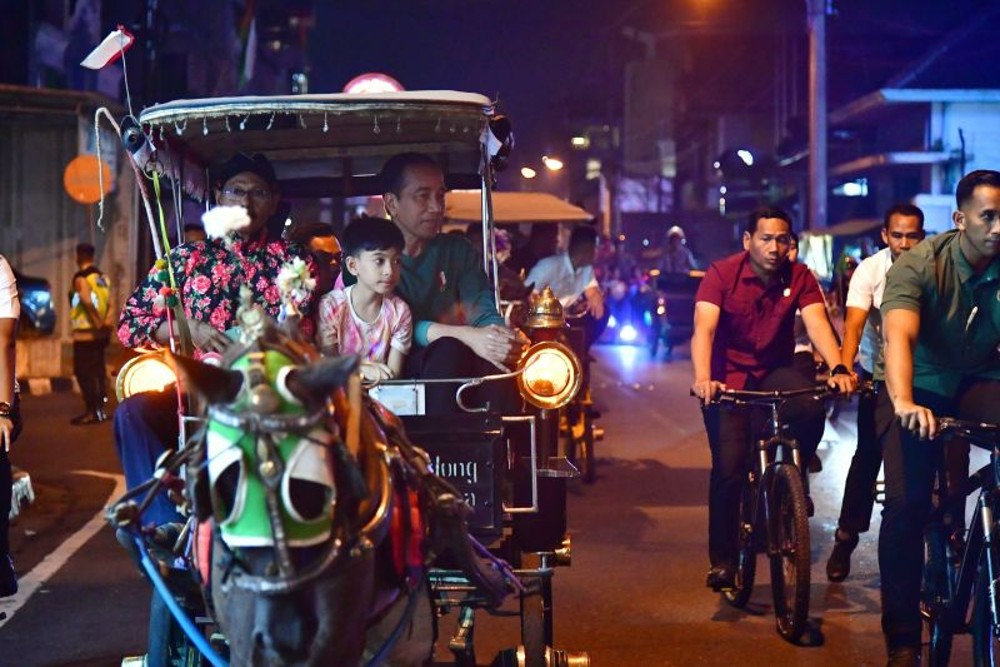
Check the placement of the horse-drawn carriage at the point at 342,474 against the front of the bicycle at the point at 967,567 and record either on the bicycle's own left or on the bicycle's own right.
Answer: on the bicycle's own right

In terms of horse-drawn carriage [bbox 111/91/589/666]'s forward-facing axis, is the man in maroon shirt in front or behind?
behind

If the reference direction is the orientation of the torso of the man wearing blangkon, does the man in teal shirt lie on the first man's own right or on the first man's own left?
on the first man's own left

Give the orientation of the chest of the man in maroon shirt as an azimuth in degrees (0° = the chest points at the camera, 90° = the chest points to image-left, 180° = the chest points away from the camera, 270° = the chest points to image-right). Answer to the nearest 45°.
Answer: approximately 0°

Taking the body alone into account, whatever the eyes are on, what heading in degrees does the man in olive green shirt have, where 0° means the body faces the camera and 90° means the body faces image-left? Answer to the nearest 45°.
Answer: approximately 315°

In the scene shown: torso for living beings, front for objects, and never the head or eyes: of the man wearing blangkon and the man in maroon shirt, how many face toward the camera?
2
